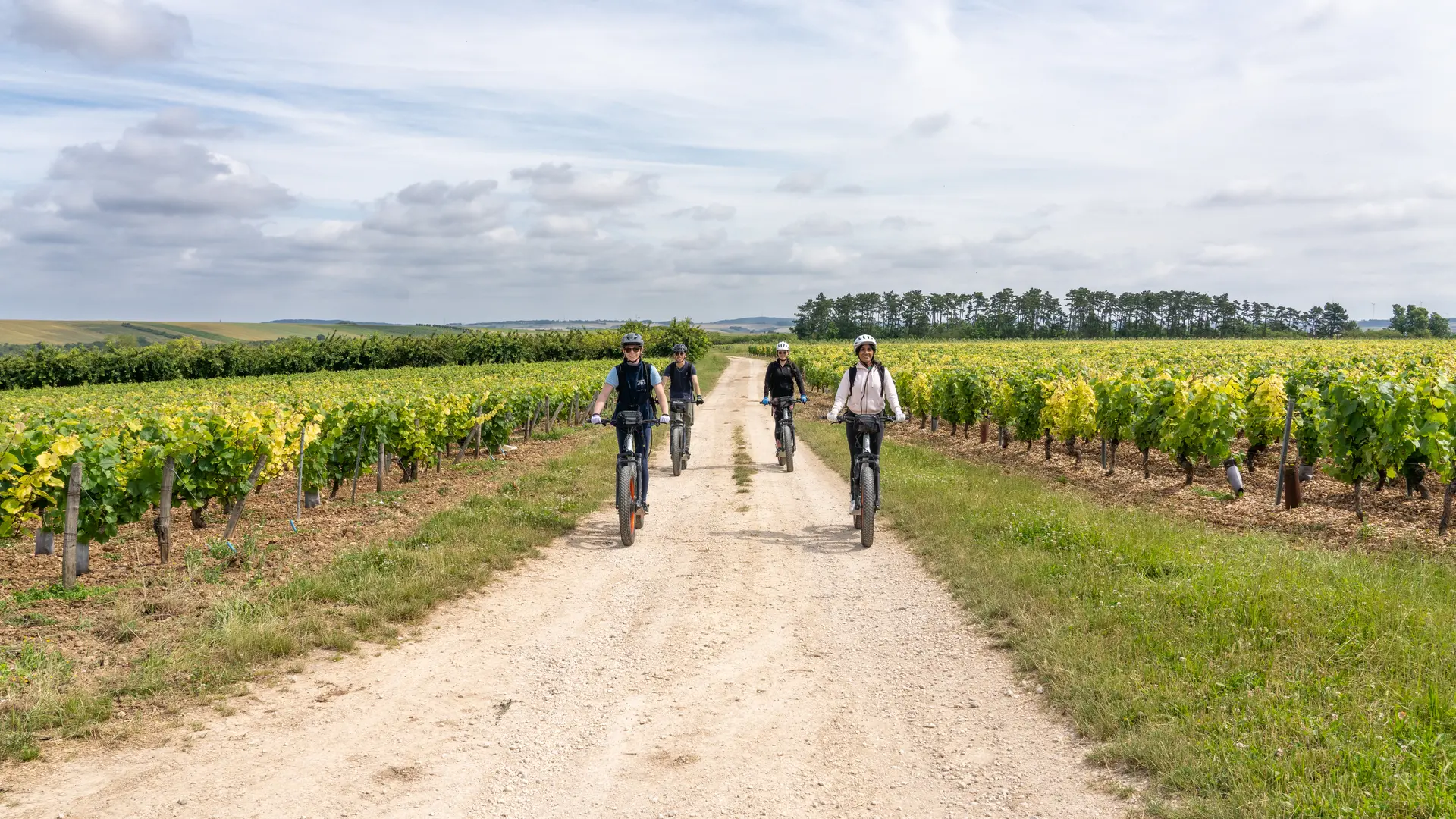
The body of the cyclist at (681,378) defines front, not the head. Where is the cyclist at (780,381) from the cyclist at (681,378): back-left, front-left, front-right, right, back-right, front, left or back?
left

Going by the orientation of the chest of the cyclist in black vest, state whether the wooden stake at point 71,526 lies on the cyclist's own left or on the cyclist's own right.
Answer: on the cyclist's own right

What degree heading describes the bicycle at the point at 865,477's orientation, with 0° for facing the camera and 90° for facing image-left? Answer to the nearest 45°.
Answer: approximately 0°

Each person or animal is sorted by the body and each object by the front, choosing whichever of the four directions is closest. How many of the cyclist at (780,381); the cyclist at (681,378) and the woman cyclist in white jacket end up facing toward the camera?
3

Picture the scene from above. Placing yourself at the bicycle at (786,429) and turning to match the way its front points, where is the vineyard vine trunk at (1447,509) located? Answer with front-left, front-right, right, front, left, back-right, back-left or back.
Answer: front-left

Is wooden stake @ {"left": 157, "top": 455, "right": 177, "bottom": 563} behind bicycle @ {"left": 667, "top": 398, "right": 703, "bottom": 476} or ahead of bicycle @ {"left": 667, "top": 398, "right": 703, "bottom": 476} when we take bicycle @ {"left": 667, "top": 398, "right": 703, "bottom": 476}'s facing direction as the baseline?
ahead

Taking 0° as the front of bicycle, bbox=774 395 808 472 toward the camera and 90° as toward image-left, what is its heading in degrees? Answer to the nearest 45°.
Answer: approximately 0°
